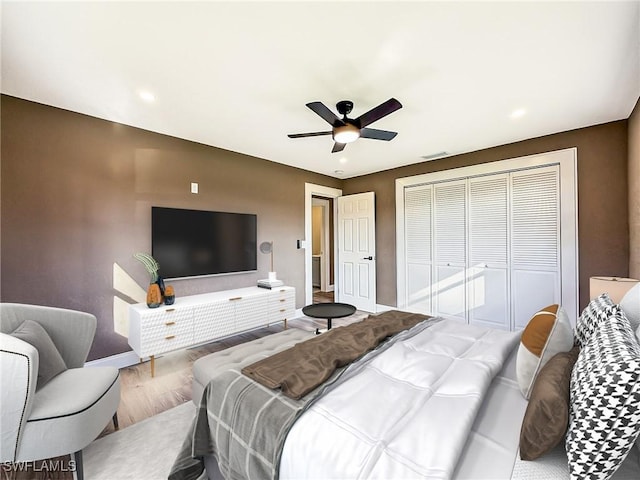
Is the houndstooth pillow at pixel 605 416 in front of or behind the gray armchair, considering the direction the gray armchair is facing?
in front

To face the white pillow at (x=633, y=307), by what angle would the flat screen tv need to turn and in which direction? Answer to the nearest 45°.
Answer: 0° — it already faces it

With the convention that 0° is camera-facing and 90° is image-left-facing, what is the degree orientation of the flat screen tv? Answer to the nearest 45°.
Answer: approximately 315°

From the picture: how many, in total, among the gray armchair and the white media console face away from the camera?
0

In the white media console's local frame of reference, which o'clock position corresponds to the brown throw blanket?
The brown throw blanket is roughly at 1 o'clock from the white media console.

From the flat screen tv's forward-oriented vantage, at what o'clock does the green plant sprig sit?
The green plant sprig is roughly at 3 o'clock from the flat screen tv.

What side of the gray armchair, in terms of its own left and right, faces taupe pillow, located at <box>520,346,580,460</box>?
front

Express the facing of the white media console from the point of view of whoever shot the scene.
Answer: facing the viewer and to the right of the viewer

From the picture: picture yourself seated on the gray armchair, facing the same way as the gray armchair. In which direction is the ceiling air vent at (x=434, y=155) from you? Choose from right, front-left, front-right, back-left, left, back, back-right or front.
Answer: front-left

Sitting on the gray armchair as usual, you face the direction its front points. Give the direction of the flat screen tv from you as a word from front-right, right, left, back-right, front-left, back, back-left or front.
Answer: left

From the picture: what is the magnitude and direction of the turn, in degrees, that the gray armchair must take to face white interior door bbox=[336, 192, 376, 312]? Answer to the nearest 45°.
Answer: approximately 45° to its left

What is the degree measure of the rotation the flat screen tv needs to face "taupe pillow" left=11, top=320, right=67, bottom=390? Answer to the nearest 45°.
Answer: approximately 90° to its right

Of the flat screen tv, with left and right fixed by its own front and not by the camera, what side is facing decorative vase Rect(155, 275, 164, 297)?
right

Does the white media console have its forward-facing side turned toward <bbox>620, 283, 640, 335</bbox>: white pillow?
yes
